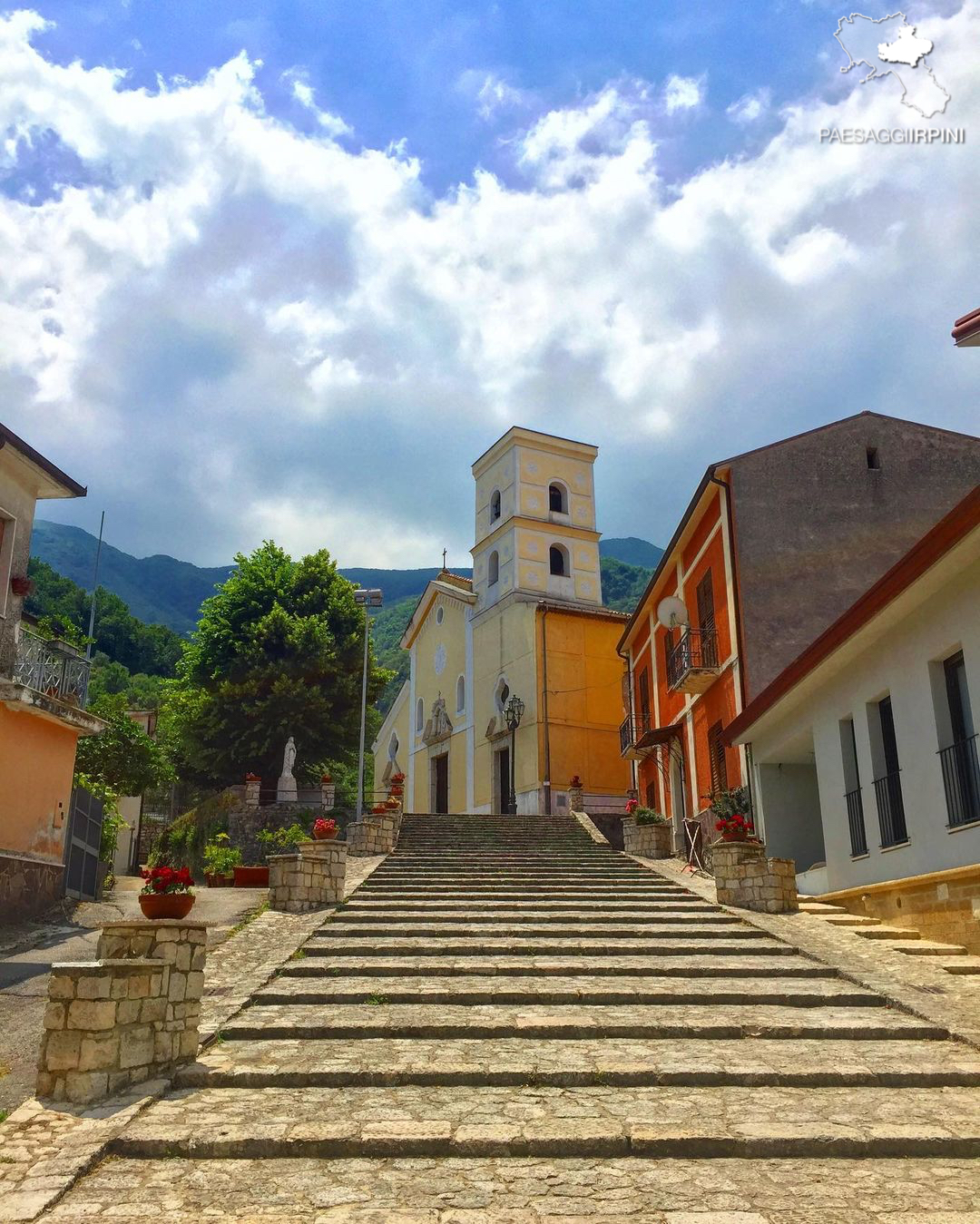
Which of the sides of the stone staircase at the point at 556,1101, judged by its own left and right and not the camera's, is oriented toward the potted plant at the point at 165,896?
right

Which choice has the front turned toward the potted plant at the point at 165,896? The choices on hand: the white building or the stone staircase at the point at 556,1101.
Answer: the white building

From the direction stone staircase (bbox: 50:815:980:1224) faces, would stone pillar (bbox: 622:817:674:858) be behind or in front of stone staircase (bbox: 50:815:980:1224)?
behind

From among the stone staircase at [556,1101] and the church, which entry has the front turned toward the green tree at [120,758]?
the church

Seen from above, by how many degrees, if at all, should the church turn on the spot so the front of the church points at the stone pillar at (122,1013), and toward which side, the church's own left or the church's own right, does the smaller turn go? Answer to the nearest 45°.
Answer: approximately 45° to the church's own left

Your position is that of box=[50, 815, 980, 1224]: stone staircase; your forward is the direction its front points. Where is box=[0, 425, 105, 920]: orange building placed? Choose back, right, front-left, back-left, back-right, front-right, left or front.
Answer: back-right

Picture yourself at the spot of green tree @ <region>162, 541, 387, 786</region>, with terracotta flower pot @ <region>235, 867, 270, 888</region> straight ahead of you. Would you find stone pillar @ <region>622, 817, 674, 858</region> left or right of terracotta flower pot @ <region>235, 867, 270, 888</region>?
left

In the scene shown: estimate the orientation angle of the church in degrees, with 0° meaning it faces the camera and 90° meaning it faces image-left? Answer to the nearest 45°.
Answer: approximately 45°

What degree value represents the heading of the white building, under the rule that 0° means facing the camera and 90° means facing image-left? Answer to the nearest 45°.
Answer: approximately 45°
